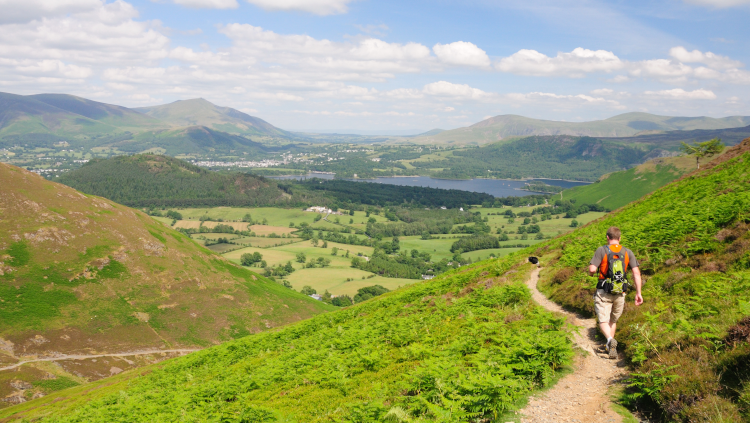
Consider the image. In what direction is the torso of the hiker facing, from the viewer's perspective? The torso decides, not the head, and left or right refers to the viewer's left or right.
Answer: facing away from the viewer
